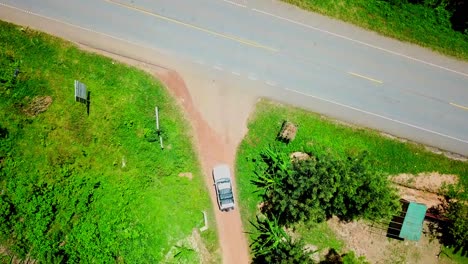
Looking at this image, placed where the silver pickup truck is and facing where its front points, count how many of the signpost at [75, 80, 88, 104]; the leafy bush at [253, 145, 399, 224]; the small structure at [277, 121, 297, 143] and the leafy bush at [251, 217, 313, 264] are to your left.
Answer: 1

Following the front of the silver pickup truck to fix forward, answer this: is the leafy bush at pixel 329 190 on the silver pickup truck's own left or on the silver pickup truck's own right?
on the silver pickup truck's own right

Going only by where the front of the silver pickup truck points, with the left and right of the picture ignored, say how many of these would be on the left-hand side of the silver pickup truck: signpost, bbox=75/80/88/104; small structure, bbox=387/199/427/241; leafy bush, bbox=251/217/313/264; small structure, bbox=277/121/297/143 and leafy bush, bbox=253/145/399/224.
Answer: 1

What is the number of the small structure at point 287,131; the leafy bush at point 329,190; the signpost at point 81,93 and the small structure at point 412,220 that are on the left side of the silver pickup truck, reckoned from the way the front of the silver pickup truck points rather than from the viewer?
1

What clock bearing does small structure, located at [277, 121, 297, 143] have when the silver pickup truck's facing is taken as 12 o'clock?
The small structure is roughly at 2 o'clock from the silver pickup truck.

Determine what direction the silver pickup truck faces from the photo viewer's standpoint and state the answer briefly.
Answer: facing away from the viewer

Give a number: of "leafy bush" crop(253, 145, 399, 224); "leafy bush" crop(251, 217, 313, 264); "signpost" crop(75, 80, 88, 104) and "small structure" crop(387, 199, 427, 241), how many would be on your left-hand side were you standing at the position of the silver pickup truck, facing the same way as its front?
1

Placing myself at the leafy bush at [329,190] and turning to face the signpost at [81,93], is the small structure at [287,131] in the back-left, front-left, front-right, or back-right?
front-right

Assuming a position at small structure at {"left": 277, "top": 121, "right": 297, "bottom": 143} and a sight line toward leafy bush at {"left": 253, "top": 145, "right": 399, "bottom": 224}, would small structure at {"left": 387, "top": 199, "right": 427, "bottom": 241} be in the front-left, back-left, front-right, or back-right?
front-left

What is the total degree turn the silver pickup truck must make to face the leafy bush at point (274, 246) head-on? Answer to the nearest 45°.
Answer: approximately 135° to its right

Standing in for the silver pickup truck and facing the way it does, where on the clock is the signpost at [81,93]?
The signpost is roughly at 9 o'clock from the silver pickup truck.

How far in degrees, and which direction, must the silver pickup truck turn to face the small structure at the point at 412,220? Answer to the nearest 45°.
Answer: approximately 90° to its right

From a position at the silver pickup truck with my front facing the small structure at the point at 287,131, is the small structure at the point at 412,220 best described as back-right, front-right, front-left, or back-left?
front-right
